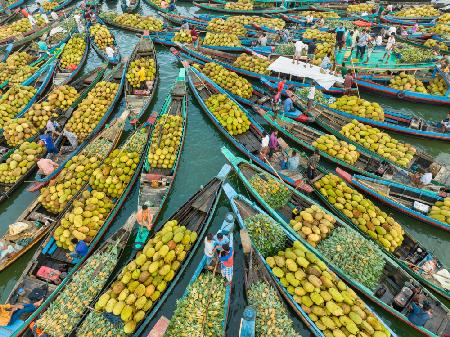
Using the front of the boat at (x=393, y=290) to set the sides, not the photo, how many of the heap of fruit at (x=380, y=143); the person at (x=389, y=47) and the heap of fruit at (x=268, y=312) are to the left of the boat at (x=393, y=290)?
1

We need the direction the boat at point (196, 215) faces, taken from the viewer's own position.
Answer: facing away from the viewer and to the right of the viewer

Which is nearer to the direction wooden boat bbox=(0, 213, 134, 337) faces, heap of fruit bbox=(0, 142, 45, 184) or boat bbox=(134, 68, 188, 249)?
the boat

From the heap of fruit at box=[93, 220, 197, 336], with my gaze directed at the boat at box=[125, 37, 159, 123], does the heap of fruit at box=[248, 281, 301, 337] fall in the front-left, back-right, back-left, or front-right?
back-right

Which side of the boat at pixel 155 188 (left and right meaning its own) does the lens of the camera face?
back

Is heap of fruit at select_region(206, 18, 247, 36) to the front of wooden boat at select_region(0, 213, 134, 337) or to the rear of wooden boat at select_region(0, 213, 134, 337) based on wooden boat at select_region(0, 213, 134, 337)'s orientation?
to the front
